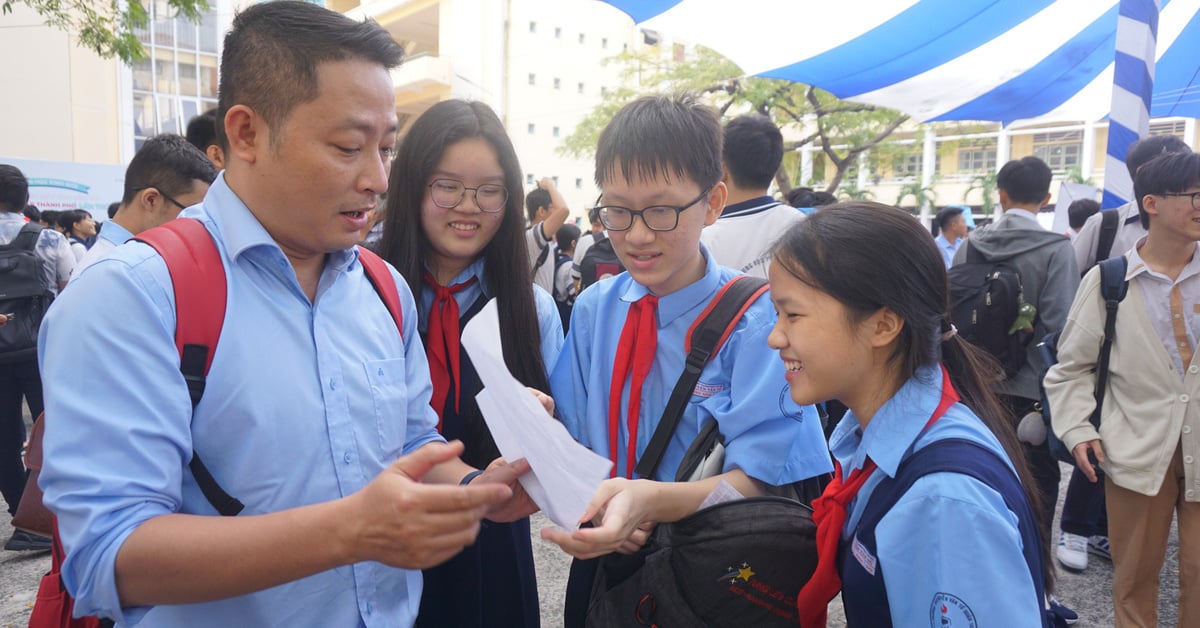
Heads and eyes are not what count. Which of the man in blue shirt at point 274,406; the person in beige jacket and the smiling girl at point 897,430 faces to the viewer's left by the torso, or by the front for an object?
the smiling girl

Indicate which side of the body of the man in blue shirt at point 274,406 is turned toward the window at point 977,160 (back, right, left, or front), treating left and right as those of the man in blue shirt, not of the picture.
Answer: left

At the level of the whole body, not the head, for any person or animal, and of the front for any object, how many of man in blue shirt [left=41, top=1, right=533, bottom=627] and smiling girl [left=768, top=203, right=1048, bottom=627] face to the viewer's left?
1

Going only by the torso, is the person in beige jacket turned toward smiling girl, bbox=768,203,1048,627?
no

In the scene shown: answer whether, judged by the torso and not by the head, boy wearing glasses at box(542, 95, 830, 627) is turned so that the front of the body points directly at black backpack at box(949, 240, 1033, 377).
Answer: no

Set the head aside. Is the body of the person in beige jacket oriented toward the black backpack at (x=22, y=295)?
no

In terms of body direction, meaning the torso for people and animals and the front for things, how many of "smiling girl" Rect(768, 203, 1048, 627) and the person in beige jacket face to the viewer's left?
1

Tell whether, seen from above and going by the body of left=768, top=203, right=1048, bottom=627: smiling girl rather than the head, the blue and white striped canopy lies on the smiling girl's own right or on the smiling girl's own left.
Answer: on the smiling girl's own right

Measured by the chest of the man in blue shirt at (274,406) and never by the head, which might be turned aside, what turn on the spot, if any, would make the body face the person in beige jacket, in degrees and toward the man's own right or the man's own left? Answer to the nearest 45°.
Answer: approximately 45° to the man's own left

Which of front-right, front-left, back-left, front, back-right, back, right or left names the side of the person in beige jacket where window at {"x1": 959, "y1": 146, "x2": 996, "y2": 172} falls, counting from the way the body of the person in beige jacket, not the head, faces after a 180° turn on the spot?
front-right

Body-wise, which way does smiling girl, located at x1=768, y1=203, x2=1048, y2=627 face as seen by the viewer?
to the viewer's left

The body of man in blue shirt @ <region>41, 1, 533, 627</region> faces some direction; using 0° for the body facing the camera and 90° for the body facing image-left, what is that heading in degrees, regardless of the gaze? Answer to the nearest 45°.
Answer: approximately 315°

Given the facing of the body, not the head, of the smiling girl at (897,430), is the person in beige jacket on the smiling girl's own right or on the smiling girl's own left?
on the smiling girl's own right

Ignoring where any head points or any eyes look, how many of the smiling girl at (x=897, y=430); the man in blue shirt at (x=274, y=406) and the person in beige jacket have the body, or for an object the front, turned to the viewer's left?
1

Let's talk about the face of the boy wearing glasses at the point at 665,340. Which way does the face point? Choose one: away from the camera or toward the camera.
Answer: toward the camera

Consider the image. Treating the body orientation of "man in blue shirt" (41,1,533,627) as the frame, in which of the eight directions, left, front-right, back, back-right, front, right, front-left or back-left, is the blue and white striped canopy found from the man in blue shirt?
left
